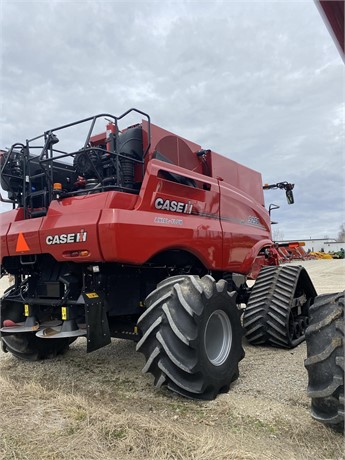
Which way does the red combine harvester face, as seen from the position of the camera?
facing away from the viewer and to the right of the viewer
